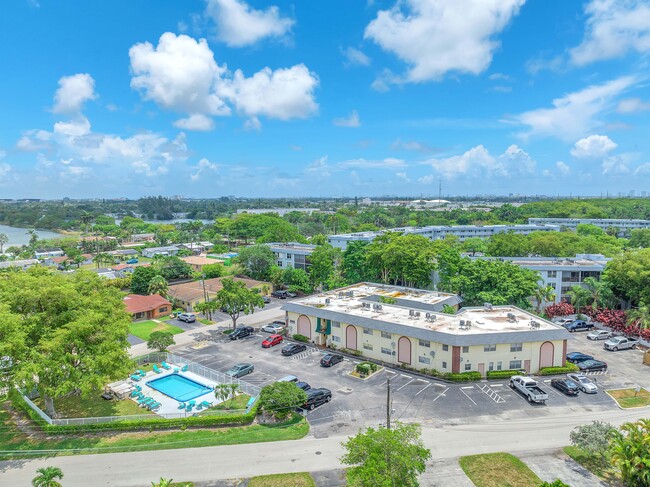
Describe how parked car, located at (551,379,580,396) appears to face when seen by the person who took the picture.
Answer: facing away from the viewer and to the left of the viewer

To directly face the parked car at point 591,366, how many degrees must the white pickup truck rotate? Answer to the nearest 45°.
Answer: approximately 90° to its right

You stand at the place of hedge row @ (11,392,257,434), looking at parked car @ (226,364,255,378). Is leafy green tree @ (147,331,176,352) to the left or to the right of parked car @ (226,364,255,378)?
left

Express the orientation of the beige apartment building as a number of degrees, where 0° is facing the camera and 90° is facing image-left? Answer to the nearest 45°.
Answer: approximately 45°

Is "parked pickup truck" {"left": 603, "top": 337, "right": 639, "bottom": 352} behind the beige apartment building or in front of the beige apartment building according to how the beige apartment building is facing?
behind

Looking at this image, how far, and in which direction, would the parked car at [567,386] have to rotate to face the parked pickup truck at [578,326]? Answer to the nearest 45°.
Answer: approximately 45° to its right
